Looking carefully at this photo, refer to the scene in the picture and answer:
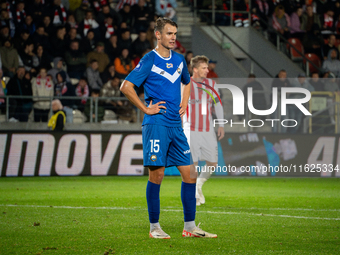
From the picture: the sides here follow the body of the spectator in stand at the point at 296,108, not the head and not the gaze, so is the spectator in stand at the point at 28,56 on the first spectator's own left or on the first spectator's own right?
on the first spectator's own right

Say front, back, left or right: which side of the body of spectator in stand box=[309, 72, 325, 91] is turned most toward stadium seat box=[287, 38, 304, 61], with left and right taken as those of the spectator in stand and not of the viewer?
back

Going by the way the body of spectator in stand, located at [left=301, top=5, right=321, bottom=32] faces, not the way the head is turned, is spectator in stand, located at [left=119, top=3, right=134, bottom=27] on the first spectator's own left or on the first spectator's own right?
on the first spectator's own right

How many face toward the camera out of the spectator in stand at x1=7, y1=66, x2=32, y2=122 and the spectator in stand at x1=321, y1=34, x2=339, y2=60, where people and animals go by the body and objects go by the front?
2

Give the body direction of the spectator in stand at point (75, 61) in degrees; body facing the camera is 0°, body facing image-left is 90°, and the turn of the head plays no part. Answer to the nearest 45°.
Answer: approximately 0°

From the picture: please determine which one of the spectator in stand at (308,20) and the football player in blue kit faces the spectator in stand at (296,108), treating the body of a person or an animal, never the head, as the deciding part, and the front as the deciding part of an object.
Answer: the spectator in stand at (308,20)

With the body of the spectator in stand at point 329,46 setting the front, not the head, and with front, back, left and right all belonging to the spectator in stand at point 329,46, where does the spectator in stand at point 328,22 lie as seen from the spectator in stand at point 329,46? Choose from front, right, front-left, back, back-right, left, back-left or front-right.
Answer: back
